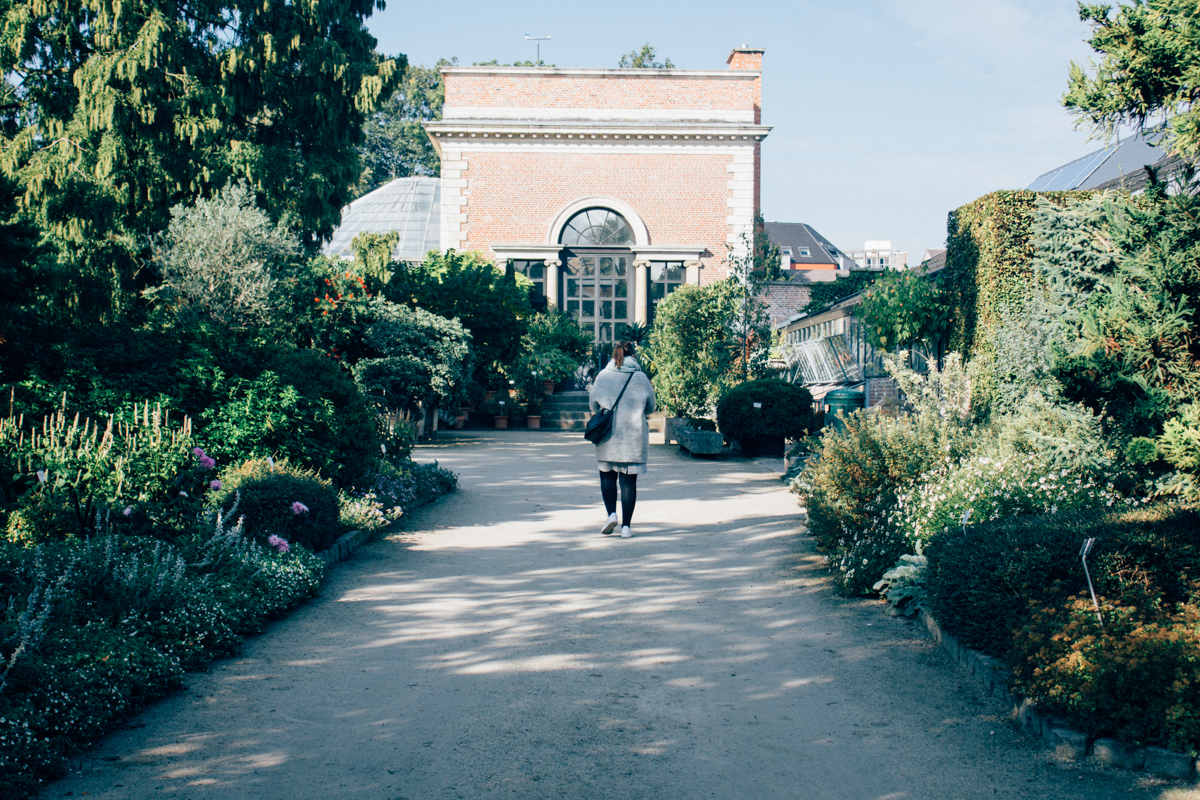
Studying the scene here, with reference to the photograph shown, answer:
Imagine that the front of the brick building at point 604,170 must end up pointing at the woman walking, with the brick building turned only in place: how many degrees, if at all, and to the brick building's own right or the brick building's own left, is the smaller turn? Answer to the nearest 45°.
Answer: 0° — it already faces them

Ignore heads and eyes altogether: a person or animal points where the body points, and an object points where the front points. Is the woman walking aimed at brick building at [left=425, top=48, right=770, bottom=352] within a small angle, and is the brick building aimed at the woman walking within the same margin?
yes

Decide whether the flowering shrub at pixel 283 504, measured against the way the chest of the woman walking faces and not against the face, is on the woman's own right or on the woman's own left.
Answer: on the woman's own left

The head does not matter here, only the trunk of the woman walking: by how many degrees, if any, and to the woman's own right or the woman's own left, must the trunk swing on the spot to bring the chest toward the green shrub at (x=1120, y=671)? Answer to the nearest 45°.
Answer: approximately 180°

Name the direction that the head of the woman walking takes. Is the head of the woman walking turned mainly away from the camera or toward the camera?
away from the camera

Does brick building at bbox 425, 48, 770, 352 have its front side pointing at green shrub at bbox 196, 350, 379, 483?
yes

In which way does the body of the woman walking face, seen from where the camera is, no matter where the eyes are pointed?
away from the camera

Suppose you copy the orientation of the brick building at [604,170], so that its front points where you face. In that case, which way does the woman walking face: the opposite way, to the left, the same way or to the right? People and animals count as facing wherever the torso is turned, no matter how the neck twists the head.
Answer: the opposite way

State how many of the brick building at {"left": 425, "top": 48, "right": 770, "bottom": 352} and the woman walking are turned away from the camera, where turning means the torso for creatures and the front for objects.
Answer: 1

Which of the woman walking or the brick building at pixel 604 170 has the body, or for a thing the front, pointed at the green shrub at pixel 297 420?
the brick building
